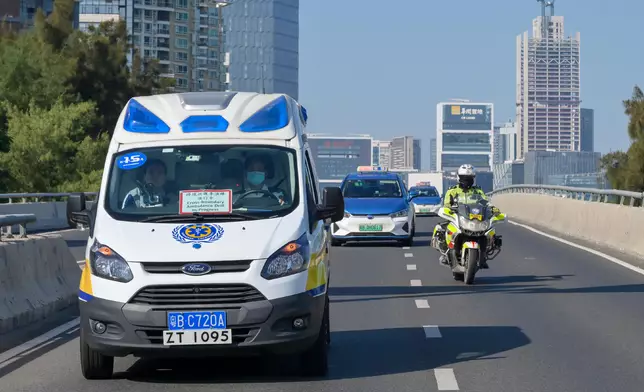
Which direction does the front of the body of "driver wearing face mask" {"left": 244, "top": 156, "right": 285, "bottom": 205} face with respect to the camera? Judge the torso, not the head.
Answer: toward the camera

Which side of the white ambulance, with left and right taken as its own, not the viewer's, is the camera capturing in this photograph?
front

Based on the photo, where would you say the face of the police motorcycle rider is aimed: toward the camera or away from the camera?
toward the camera

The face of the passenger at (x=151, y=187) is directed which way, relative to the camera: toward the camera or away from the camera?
toward the camera

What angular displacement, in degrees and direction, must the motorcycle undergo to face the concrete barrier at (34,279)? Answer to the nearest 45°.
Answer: approximately 45° to its right

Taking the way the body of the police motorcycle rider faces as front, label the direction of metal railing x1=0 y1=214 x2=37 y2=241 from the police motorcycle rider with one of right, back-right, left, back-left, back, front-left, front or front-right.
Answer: front-right

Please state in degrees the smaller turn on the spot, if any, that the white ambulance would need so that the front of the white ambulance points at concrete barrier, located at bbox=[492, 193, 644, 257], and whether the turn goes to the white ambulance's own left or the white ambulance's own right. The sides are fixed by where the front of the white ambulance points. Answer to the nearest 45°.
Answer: approximately 135° to the white ambulance's own left

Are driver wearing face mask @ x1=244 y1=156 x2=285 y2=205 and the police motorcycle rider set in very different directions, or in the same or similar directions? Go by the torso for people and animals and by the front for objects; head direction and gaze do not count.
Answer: same or similar directions

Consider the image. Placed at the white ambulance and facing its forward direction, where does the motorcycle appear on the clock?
The motorcycle is roughly at 7 o'clock from the white ambulance.

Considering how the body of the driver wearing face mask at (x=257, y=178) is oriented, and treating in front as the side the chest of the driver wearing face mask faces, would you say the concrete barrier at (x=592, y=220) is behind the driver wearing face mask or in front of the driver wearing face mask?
behind

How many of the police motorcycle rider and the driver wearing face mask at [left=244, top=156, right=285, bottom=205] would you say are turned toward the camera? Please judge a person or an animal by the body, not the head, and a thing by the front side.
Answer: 2
